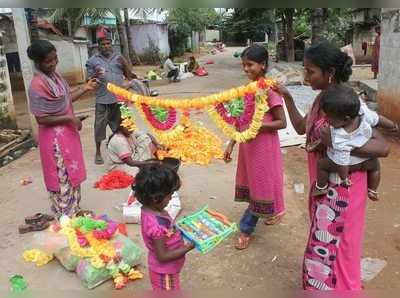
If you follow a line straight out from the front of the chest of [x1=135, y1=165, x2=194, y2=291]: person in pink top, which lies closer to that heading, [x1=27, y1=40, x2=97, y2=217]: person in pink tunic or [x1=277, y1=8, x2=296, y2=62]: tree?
the tree

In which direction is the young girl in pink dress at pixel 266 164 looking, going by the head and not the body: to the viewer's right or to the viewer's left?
to the viewer's left

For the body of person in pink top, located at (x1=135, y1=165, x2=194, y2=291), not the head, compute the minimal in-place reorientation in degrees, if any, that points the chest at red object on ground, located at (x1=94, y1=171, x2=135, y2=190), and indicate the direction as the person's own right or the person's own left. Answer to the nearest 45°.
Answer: approximately 90° to the person's own left

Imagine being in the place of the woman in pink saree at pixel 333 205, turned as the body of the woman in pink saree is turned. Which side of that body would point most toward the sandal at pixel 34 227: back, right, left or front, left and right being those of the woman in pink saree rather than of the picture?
front

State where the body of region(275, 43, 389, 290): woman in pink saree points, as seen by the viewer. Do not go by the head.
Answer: to the viewer's left
